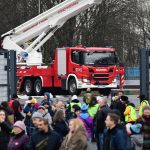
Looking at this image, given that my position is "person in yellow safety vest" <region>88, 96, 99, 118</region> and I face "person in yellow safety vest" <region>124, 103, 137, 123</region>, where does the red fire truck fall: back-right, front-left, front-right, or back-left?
back-left

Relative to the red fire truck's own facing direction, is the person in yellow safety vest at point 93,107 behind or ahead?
ahead

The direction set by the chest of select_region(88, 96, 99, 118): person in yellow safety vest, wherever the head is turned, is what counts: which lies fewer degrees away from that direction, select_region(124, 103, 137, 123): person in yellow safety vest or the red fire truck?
the red fire truck

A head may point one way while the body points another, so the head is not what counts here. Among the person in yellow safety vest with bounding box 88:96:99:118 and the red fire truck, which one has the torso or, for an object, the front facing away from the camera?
the person in yellow safety vest

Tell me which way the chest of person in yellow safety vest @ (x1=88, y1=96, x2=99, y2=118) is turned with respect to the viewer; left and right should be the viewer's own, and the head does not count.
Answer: facing away from the viewer

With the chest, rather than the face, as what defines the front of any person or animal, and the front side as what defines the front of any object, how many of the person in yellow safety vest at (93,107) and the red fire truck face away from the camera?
1

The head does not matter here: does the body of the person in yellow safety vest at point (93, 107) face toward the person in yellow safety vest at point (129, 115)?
no

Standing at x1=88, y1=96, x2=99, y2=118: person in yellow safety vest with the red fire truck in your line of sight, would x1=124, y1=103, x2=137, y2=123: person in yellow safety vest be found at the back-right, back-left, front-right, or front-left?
back-right

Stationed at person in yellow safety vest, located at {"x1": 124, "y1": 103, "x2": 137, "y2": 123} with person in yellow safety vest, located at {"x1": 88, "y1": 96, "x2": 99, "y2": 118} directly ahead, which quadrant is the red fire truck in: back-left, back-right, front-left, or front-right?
front-right

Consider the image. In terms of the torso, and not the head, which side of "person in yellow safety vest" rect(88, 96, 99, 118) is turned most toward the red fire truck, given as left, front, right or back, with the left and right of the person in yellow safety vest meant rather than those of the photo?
front

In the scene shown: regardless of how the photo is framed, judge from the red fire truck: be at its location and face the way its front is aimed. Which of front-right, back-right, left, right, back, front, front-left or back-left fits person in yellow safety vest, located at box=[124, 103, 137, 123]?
front-right
